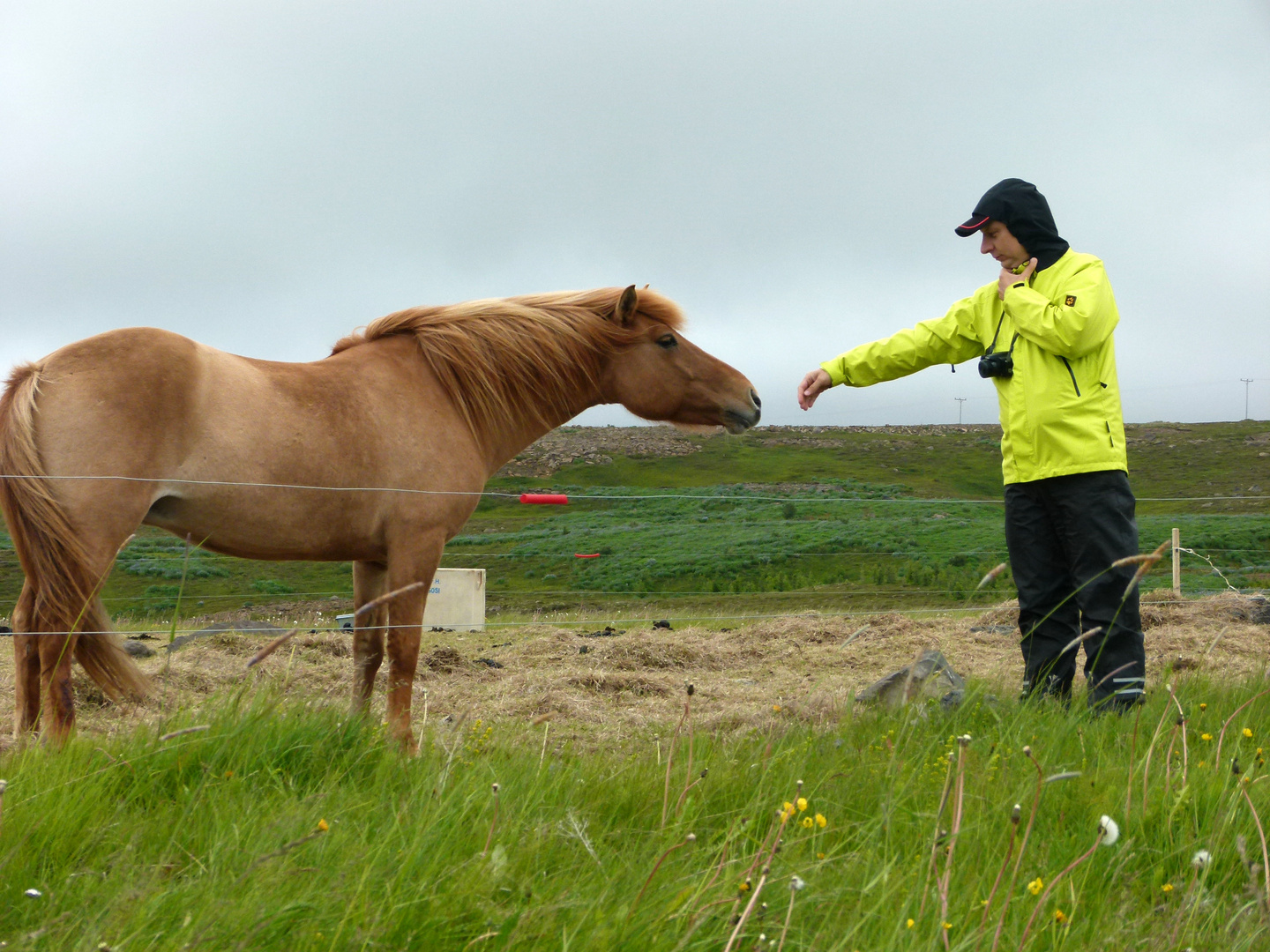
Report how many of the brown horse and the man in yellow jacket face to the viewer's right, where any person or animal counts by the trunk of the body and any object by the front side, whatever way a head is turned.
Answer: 1

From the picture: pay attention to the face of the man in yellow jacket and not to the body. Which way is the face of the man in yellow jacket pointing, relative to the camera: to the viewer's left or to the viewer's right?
to the viewer's left

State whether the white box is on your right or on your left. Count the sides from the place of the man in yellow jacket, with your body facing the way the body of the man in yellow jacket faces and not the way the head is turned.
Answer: on your right

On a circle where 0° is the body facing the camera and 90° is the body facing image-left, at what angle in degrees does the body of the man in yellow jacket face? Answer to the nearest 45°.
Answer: approximately 45°

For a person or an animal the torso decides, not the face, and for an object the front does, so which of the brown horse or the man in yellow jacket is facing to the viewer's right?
the brown horse

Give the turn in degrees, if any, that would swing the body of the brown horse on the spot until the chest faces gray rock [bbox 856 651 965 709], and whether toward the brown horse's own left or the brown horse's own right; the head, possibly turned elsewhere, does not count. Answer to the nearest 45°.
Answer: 0° — it already faces it

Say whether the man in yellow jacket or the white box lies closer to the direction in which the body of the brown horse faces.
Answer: the man in yellow jacket

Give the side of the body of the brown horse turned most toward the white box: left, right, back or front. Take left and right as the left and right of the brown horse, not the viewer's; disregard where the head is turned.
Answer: left

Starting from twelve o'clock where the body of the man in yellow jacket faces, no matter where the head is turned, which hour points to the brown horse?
The brown horse is roughly at 1 o'clock from the man in yellow jacket.

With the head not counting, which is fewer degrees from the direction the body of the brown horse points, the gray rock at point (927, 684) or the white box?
the gray rock

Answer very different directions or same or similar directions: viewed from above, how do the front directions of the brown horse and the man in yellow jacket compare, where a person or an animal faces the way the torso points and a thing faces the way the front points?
very different directions

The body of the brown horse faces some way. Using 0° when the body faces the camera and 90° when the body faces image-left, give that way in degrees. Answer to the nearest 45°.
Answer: approximately 270°
